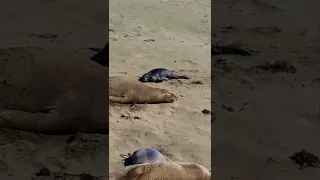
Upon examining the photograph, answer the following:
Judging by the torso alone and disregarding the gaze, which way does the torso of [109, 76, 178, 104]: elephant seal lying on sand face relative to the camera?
to the viewer's right

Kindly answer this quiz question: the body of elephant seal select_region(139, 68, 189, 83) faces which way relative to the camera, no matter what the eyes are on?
to the viewer's left

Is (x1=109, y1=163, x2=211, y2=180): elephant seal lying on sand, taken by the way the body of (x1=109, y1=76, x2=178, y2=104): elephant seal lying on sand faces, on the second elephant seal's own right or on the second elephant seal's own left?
on the second elephant seal's own right

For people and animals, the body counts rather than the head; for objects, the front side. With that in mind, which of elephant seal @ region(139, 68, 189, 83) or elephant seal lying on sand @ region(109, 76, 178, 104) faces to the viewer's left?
the elephant seal

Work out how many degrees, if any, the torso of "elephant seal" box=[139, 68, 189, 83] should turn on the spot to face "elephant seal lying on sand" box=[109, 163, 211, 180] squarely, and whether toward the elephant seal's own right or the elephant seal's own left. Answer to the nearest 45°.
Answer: approximately 90° to the elephant seal's own left

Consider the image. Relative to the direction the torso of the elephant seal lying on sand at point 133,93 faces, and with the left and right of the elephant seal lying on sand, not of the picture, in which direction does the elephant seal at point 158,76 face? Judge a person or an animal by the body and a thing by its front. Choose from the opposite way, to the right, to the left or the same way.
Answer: the opposite way
